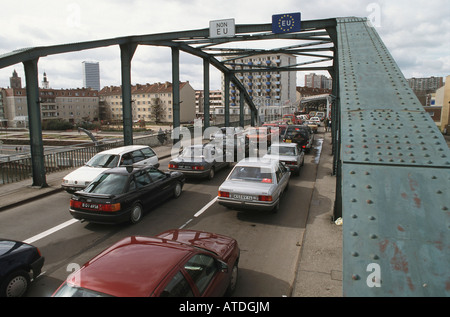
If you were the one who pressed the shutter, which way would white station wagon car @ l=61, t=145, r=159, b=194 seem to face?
facing the viewer and to the left of the viewer

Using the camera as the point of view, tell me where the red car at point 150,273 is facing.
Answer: facing away from the viewer and to the right of the viewer

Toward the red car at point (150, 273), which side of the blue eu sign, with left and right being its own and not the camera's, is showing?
front

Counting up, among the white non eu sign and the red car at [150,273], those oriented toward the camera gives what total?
1

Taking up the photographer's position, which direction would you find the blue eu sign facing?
facing the viewer

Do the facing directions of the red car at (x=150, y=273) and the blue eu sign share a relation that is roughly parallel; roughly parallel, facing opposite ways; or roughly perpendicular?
roughly parallel, facing opposite ways

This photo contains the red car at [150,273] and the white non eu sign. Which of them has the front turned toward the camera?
the white non eu sign

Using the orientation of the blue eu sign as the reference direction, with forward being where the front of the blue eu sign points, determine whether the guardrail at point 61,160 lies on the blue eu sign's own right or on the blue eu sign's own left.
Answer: on the blue eu sign's own right

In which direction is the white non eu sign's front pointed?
toward the camera

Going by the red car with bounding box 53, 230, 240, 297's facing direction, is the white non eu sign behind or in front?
in front

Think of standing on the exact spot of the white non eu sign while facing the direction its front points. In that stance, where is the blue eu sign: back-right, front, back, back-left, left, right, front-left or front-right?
left

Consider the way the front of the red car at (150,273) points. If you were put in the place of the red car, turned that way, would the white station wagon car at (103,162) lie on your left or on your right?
on your left

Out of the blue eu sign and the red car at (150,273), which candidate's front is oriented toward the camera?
the blue eu sign

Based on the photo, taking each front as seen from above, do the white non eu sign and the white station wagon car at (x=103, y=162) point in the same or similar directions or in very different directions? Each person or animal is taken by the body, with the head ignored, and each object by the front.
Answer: same or similar directions
